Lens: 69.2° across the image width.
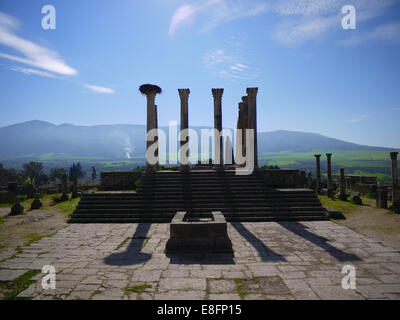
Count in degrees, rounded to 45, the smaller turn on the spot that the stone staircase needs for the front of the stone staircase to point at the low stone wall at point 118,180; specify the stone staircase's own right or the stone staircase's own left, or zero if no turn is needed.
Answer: approximately 135° to the stone staircase's own right

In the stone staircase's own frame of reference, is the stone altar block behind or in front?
in front

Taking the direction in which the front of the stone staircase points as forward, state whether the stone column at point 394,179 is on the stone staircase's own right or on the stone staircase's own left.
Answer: on the stone staircase's own left

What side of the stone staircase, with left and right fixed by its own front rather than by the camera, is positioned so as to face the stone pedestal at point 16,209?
right

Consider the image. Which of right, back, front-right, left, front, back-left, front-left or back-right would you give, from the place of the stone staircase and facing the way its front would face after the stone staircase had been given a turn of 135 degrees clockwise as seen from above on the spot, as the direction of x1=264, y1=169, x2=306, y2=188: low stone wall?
right

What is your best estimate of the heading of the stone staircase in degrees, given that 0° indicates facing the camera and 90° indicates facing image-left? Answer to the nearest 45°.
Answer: approximately 0°

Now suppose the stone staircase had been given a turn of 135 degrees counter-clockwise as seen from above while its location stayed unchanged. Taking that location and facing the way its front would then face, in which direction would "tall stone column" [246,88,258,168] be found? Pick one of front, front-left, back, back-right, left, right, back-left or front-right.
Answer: front

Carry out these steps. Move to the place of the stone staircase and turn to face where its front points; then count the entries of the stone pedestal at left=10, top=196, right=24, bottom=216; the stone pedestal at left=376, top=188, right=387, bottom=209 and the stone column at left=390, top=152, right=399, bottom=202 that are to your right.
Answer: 1

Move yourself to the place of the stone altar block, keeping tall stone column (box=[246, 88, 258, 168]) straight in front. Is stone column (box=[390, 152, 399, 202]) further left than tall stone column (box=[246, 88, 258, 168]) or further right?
right
